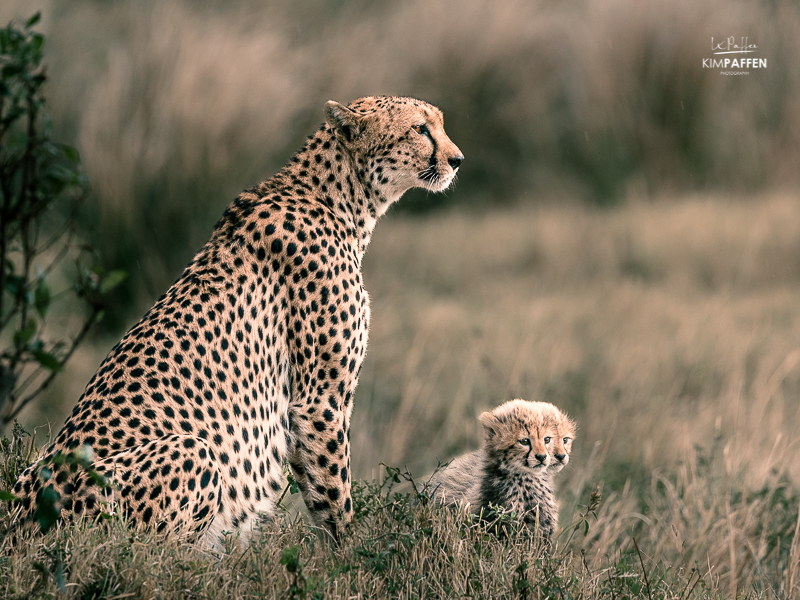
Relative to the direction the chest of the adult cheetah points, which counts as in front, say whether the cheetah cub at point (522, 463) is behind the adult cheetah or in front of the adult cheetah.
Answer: in front

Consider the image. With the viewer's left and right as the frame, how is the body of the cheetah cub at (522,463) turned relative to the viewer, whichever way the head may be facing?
facing the viewer and to the right of the viewer

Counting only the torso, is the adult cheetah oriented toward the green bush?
no

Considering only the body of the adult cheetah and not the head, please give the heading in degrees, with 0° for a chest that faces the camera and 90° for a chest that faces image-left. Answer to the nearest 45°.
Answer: approximately 270°

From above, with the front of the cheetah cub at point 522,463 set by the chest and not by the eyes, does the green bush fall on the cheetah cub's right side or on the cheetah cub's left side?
on the cheetah cub's right side

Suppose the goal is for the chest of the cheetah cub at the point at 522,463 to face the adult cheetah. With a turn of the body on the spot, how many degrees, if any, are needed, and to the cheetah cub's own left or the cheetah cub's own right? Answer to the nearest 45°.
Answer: approximately 90° to the cheetah cub's own right

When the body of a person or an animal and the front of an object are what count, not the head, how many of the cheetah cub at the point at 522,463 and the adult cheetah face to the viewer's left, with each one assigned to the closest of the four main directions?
0

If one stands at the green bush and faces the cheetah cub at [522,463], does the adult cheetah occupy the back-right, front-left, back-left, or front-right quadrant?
front-right

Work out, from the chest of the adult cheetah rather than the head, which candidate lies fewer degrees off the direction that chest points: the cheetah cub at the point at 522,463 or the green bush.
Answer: the cheetah cub
